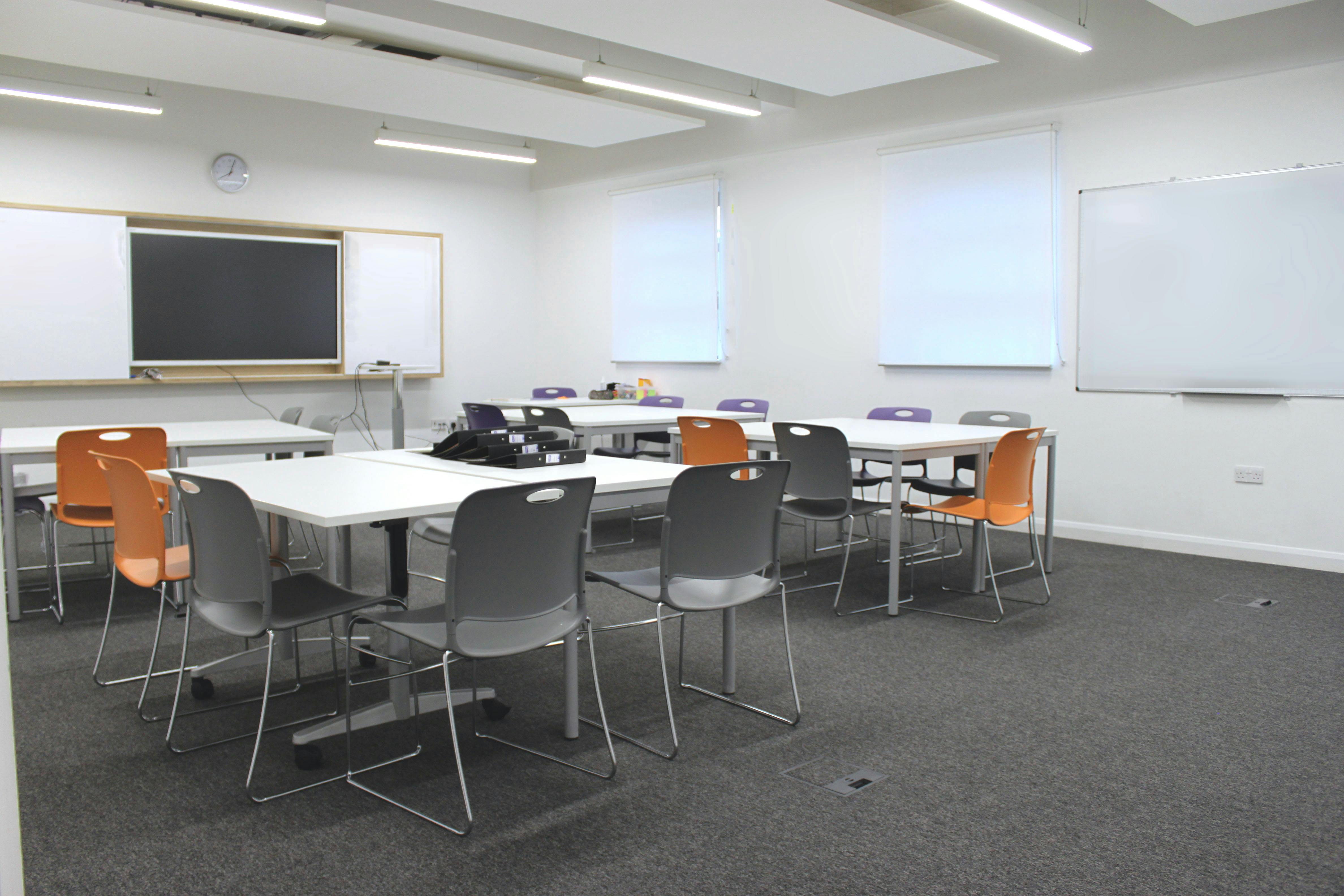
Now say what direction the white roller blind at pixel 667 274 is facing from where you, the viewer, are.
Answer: facing the viewer and to the left of the viewer

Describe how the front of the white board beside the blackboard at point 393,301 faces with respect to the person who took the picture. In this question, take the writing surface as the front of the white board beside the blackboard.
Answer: facing the viewer

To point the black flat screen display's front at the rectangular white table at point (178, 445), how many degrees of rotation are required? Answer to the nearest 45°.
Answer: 0° — it already faces it

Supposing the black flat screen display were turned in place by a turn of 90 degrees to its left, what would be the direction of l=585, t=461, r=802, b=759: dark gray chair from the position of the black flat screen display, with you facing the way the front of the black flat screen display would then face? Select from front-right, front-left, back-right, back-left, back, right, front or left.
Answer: right

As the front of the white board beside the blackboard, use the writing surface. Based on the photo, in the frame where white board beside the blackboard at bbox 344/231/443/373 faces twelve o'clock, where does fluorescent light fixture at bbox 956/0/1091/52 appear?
The fluorescent light fixture is roughly at 11 o'clock from the white board beside the blackboard.

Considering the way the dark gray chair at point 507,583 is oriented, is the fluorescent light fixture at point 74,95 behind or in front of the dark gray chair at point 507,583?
in front

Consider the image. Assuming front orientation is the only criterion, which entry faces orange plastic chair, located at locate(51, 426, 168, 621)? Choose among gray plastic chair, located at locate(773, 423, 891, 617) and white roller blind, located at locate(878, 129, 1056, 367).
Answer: the white roller blind

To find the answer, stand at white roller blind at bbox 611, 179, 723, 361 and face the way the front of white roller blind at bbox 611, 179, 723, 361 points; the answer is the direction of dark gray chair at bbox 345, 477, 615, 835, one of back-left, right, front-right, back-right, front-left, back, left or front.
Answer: front-left

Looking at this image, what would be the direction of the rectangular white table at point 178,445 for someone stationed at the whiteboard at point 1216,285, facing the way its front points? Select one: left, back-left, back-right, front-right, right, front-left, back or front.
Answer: front

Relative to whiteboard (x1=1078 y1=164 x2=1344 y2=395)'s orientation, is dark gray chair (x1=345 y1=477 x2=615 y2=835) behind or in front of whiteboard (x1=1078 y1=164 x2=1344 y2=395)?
in front

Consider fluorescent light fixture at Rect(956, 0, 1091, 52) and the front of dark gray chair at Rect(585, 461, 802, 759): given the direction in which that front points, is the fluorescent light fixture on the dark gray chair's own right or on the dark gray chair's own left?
on the dark gray chair's own right

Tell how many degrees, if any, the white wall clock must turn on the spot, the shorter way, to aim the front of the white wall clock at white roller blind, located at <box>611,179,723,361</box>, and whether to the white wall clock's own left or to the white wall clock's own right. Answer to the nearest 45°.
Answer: approximately 90° to the white wall clock's own left

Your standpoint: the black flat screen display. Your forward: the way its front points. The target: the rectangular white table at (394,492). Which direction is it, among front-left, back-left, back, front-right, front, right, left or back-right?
front

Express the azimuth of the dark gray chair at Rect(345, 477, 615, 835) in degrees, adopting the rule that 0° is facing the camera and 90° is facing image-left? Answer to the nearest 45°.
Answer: approximately 135°
